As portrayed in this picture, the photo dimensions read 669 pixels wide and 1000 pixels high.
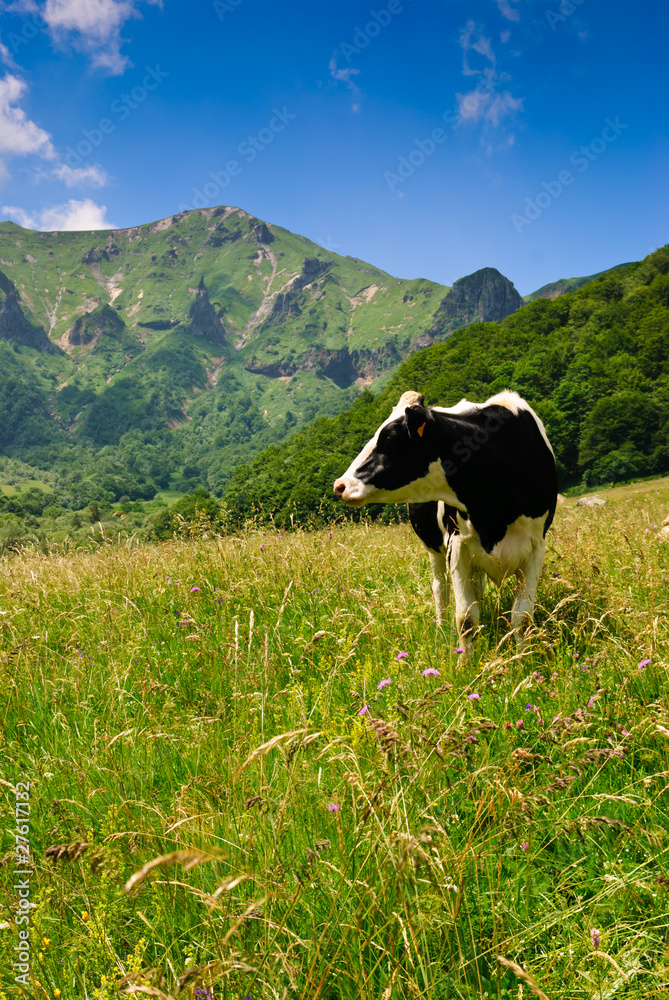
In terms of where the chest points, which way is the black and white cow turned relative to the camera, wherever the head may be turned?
toward the camera
